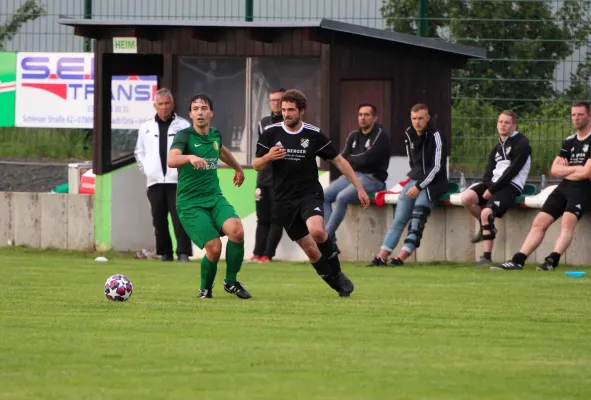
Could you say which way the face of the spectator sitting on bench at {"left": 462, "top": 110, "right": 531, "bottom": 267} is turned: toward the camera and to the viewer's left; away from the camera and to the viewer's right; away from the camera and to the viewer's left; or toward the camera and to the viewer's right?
toward the camera and to the viewer's left

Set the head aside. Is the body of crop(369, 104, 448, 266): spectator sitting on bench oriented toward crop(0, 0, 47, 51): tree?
no

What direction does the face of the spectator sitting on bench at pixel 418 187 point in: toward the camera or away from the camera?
toward the camera

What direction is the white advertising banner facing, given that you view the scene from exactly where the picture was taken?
facing the viewer

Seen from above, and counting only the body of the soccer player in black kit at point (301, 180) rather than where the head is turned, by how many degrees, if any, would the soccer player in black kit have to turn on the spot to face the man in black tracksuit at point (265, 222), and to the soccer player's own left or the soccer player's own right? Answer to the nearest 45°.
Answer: approximately 180°

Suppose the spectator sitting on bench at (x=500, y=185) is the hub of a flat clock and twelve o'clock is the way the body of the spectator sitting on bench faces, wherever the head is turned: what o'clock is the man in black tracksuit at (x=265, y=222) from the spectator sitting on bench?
The man in black tracksuit is roughly at 2 o'clock from the spectator sitting on bench.

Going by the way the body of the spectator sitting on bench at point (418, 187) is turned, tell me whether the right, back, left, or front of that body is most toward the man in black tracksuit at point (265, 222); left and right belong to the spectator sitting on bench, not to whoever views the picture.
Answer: right

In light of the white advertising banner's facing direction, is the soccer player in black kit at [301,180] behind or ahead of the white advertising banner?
ahead

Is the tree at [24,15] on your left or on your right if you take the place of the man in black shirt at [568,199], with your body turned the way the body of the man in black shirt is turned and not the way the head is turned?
on your right

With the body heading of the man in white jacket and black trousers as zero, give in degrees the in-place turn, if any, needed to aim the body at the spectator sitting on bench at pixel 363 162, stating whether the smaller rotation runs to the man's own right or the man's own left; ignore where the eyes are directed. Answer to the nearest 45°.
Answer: approximately 90° to the man's own left

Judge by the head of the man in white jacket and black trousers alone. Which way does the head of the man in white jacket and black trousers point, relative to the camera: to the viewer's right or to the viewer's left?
to the viewer's right

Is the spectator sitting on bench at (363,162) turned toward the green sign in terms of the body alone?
no

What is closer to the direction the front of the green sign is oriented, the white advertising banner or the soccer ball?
the soccer ball

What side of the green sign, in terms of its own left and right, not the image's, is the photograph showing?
front

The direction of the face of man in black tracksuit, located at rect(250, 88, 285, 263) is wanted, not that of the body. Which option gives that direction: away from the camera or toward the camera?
toward the camera

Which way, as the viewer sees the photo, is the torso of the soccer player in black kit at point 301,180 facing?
toward the camera

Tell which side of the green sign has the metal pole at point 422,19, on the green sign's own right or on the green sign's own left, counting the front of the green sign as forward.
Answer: on the green sign's own left

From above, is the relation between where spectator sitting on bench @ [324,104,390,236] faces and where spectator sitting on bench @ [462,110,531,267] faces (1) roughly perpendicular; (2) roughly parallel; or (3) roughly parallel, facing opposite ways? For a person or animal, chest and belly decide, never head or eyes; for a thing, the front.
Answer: roughly parallel

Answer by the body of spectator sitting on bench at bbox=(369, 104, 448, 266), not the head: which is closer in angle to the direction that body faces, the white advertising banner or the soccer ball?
the soccer ball

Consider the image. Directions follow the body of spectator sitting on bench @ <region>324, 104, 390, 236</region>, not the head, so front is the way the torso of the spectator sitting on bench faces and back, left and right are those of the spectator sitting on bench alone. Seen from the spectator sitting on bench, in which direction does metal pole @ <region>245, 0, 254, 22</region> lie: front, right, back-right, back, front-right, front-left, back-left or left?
right
